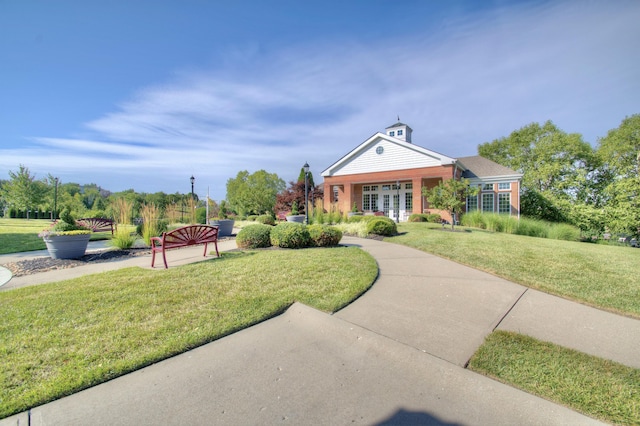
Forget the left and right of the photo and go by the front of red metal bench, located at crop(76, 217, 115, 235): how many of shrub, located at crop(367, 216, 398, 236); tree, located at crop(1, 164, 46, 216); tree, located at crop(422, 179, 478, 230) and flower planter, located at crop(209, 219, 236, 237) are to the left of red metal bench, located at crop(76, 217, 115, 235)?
3

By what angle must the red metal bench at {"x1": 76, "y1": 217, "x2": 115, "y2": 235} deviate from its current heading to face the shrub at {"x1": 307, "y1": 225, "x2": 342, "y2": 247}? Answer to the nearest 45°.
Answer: approximately 90° to its left

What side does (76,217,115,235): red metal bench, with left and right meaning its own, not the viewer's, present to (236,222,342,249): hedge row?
left

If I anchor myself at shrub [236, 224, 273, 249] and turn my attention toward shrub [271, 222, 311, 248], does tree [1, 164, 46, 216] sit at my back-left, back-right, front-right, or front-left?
back-left

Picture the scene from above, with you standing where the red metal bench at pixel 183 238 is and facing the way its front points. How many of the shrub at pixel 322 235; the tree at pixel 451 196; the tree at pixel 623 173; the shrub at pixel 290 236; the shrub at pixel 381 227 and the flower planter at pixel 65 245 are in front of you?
1

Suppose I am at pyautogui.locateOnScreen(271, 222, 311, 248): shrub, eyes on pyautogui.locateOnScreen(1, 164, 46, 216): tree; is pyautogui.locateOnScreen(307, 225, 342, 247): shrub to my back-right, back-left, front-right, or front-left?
back-right

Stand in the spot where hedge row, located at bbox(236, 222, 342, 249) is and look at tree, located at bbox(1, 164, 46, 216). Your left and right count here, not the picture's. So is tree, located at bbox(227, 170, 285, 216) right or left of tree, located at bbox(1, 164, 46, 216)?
right

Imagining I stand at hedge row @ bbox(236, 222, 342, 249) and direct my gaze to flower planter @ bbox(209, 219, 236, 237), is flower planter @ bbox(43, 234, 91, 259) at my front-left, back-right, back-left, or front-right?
front-left

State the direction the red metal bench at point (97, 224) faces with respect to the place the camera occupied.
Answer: facing the viewer and to the left of the viewer

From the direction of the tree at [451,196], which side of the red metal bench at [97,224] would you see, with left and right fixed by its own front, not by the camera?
left

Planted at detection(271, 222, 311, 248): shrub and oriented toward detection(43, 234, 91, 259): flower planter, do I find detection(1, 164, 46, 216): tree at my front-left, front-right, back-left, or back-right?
front-right

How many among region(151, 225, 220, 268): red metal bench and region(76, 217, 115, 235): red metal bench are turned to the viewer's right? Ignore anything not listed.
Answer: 0
